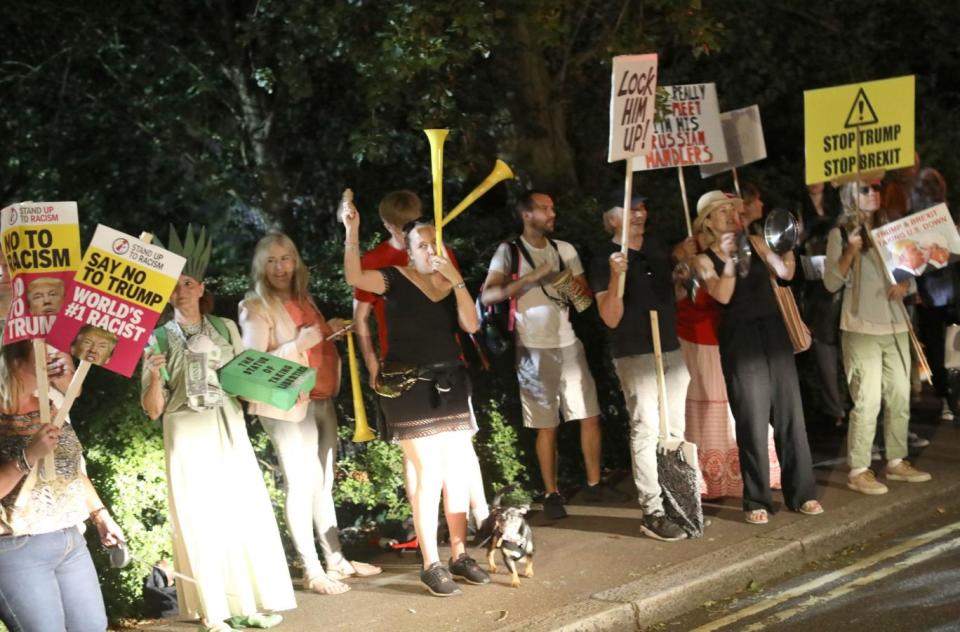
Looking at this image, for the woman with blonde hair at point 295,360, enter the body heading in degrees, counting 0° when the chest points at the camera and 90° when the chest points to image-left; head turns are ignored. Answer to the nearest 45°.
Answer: approximately 315°

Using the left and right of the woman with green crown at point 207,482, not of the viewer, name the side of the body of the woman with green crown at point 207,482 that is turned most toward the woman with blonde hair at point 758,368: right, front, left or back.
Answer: left

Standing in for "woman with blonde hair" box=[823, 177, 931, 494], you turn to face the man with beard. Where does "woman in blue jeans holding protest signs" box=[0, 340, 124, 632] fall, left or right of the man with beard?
left

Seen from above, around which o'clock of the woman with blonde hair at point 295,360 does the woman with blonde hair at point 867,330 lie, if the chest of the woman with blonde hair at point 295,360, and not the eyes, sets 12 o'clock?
the woman with blonde hair at point 867,330 is roughly at 10 o'clock from the woman with blonde hair at point 295,360.

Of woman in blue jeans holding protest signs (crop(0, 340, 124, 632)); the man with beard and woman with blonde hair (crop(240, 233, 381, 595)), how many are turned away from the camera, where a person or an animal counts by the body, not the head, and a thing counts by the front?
0

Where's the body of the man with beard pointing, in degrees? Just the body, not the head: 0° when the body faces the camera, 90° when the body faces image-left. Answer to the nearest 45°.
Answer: approximately 315°

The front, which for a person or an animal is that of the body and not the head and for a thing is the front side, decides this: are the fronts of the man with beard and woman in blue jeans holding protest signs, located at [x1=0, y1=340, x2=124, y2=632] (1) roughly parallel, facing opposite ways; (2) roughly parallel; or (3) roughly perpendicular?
roughly parallel

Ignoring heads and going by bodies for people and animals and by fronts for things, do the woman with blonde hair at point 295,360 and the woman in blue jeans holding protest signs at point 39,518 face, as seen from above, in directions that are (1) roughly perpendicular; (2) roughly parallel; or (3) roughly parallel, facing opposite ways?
roughly parallel

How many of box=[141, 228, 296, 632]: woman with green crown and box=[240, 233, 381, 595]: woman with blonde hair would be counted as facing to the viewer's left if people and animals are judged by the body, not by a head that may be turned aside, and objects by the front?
0

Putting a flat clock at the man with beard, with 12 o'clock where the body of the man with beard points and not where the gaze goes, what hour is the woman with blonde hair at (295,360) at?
The woman with blonde hair is roughly at 3 o'clock from the man with beard.

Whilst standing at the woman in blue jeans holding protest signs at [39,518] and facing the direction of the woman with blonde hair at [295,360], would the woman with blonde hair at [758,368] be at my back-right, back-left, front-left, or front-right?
front-right

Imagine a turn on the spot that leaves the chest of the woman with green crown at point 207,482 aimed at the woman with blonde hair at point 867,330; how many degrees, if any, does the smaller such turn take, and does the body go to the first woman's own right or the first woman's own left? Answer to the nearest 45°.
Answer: approximately 90° to the first woman's own left

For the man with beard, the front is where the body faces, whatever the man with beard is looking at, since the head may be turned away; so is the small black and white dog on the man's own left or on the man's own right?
on the man's own right

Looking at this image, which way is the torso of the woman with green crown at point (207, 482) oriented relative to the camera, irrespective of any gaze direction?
toward the camera

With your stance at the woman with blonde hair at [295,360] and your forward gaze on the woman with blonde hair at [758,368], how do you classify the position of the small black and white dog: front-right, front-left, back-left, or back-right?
front-right
